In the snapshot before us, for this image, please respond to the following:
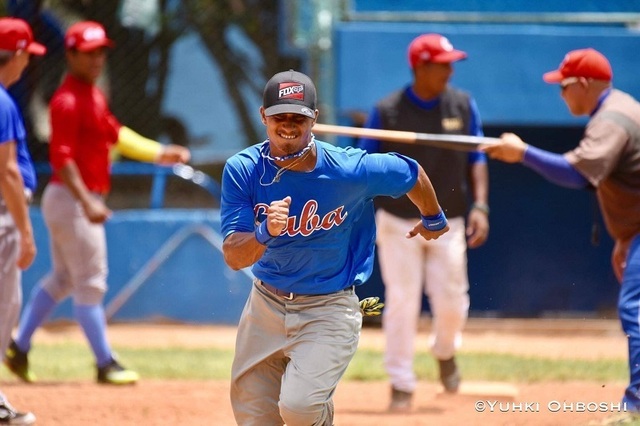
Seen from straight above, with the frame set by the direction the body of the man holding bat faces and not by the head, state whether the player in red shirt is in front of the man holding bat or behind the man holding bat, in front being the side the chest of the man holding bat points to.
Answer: in front

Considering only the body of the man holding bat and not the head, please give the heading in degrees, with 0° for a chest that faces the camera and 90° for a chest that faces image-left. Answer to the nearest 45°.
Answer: approximately 90°

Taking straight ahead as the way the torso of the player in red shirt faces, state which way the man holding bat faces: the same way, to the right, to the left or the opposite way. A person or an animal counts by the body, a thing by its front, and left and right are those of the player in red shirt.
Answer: the opposite way

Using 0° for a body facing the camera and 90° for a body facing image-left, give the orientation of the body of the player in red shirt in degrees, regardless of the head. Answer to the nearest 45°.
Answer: approximately 315°

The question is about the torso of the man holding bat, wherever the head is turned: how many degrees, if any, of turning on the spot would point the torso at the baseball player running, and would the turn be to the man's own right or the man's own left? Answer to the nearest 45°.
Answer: approximately 45° to the man's own left

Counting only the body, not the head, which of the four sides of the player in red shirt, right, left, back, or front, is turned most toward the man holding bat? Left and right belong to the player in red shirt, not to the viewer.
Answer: front

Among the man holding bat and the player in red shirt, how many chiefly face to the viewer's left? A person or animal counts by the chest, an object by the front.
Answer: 1

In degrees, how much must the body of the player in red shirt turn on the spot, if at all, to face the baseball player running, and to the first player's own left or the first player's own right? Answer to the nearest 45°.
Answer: approximately 45° to the first player's own right

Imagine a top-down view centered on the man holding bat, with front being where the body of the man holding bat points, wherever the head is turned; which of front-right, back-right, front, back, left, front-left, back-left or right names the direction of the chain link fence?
front-right

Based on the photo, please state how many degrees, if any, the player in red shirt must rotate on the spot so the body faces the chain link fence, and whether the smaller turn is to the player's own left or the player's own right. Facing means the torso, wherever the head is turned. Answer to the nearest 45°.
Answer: approximately 135° to the player's own left

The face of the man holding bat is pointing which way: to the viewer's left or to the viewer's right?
to the viewer's left
